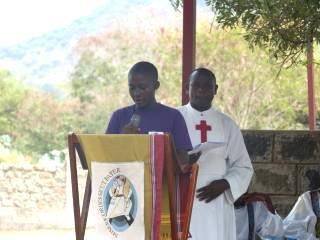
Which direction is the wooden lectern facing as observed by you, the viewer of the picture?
facing the viewer and to the left of the viewer

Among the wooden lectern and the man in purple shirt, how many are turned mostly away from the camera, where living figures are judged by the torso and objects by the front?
0

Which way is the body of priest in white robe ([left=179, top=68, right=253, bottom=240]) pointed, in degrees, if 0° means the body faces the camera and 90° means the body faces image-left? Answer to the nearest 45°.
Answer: approximately 0°

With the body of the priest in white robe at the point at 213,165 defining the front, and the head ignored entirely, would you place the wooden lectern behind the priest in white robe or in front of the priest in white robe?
in front

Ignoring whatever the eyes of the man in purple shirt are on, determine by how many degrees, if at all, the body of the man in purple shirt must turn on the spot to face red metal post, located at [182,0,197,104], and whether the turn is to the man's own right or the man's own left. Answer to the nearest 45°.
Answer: approximately 135° to the man's own right

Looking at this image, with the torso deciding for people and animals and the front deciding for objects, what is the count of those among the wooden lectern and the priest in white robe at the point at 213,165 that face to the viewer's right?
0

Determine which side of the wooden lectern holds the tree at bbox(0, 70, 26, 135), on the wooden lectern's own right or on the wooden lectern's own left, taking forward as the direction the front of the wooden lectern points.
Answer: on the wooden lectern's own right
